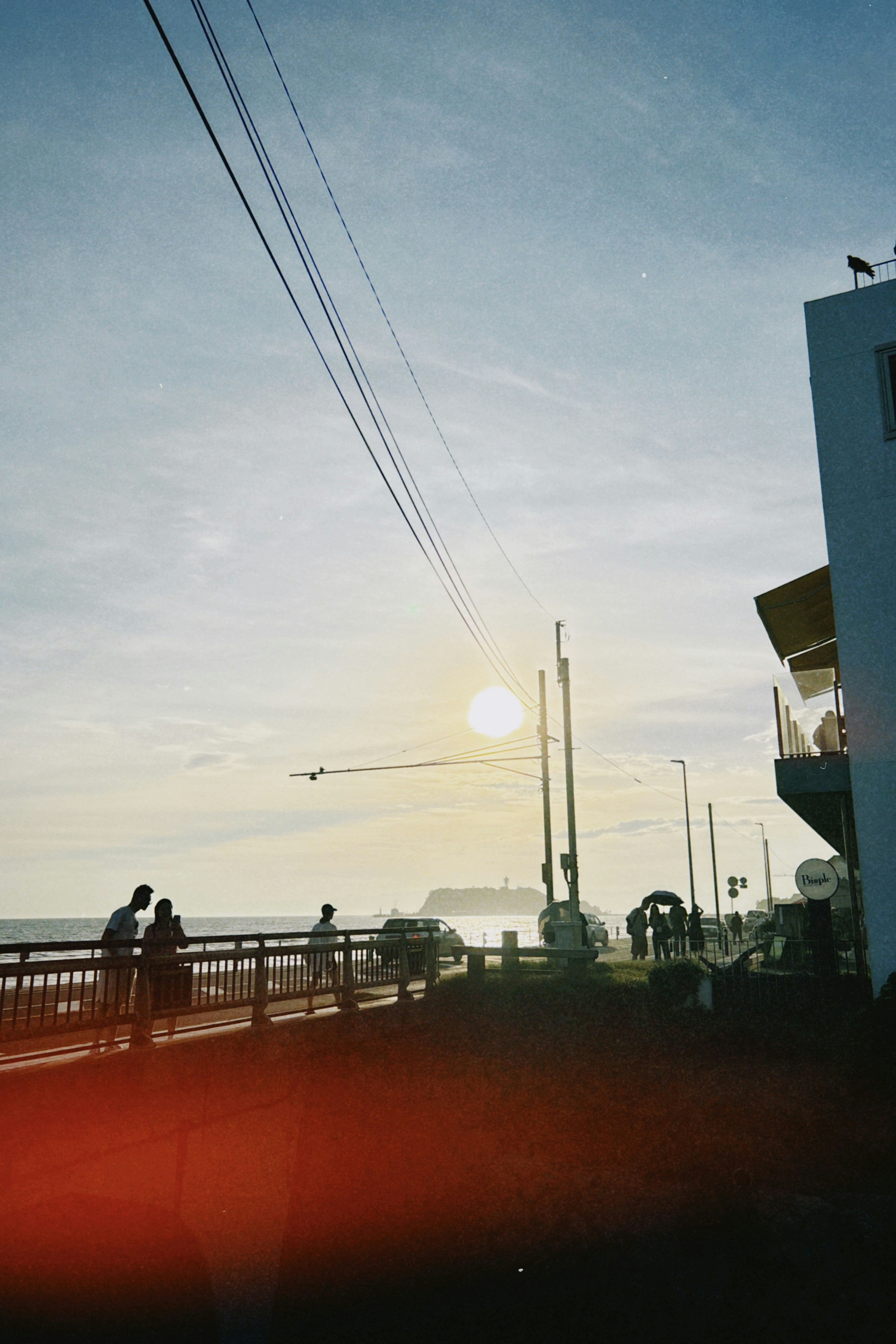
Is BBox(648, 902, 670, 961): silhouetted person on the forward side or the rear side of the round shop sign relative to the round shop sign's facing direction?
on the rear side

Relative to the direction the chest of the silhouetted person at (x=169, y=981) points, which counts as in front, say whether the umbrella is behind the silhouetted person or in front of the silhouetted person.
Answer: behind

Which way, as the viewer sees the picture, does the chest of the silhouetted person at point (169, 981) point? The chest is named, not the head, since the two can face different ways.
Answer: toward the camera

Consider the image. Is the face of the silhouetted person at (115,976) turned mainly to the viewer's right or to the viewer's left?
to the viewer's right

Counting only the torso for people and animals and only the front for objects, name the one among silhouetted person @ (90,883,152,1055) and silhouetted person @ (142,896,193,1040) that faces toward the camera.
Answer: silhouetted person @ (142,896,193,1040)

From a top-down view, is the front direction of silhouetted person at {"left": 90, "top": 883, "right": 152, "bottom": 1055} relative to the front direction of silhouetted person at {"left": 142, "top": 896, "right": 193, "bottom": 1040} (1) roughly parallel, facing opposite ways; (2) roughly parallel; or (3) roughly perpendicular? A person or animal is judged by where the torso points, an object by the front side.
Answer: roughly perpendicular

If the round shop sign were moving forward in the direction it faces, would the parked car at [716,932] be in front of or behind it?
behind

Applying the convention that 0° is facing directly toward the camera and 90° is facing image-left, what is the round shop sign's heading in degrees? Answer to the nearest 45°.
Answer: approximately 0°

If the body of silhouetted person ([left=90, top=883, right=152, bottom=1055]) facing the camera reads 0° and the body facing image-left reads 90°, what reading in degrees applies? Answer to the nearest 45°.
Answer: approximately 270°

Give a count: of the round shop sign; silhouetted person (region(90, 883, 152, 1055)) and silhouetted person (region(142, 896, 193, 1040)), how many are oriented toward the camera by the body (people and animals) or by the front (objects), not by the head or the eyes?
2

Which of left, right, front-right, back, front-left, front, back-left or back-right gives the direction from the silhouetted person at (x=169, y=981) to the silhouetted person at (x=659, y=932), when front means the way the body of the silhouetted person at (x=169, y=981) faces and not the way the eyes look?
back-left
